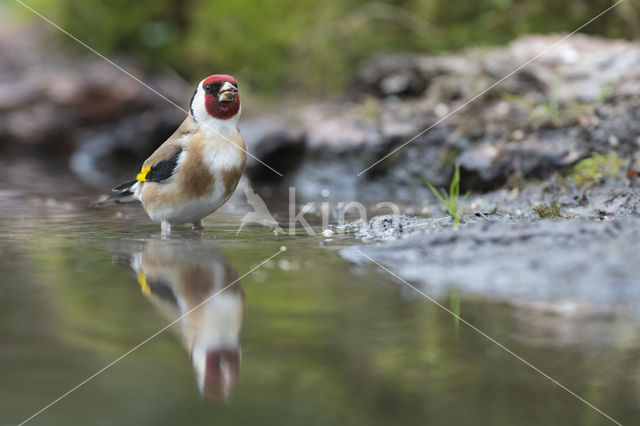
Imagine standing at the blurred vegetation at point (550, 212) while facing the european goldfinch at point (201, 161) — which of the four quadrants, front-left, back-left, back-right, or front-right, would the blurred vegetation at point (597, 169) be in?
back-right

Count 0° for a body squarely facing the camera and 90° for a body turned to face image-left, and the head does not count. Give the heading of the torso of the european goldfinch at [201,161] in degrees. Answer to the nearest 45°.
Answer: approximately 315°

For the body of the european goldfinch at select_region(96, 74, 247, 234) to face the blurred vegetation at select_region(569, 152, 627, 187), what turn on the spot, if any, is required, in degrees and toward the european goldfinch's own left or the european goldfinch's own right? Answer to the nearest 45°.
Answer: approximately 45° to the european goldfinch's own left

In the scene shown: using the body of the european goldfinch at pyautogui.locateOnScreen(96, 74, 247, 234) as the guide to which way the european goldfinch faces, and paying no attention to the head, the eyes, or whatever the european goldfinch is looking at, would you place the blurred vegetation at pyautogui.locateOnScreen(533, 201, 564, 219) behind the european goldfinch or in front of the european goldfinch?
in front
